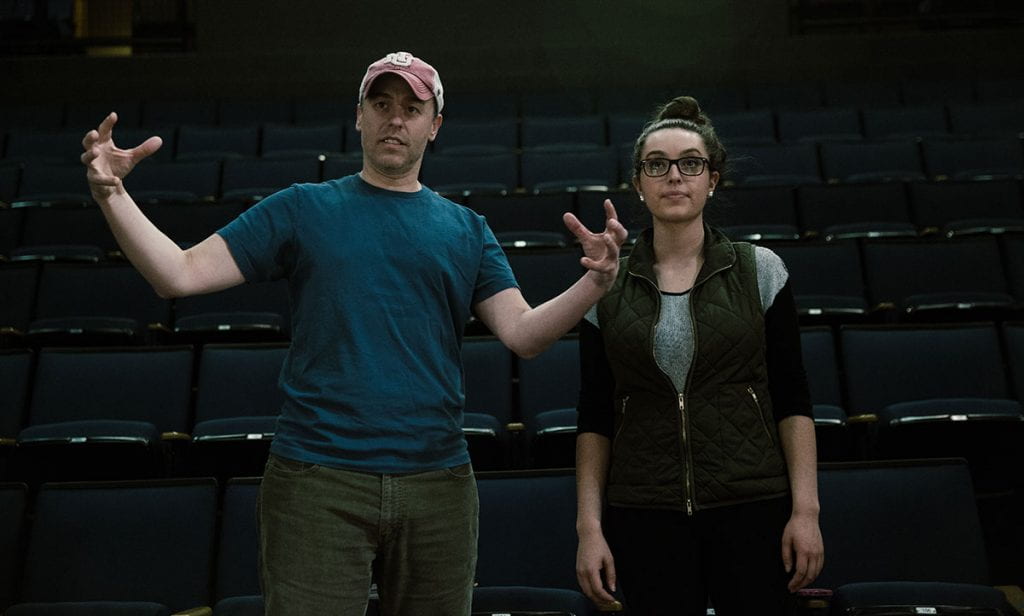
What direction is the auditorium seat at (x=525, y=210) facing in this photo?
toward the camera

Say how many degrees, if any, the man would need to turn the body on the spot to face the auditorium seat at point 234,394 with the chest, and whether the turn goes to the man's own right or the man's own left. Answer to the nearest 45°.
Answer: approximately 180°

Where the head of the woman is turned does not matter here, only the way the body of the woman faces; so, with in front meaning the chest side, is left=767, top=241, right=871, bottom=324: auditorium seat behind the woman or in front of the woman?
behind

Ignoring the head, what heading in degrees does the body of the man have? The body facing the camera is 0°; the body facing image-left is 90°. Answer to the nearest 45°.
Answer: approximately 0°

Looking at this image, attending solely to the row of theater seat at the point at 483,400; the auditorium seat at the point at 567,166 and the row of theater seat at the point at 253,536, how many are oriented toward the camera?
3

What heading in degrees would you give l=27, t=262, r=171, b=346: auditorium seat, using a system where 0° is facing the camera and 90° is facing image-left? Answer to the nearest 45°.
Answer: approximately 0°

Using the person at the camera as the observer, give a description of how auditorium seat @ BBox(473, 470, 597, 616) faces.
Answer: facing the viewer

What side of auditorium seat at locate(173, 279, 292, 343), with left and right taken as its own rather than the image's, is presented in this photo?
front

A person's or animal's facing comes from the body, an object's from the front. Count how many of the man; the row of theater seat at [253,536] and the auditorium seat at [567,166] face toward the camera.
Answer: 3

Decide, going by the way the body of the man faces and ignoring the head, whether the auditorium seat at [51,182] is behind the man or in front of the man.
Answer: behind
